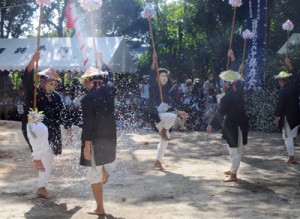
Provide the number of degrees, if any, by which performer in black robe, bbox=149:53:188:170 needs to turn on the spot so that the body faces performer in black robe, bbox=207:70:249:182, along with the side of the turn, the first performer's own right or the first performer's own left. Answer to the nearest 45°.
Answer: approximately 45° to the first performer's own left

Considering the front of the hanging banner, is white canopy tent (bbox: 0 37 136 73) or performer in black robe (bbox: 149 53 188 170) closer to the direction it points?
the performer in black robe

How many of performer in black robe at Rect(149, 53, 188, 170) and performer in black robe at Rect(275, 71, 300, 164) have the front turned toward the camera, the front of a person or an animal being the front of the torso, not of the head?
1

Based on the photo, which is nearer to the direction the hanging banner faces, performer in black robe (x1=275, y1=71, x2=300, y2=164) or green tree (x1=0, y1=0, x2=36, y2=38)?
the performer in black robe

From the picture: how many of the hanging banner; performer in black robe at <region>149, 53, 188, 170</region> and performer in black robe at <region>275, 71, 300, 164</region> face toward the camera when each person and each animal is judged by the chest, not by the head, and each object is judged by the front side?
2

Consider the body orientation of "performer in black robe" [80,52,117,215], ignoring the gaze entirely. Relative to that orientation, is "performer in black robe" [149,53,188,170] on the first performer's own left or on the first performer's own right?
on the first performer's own right
